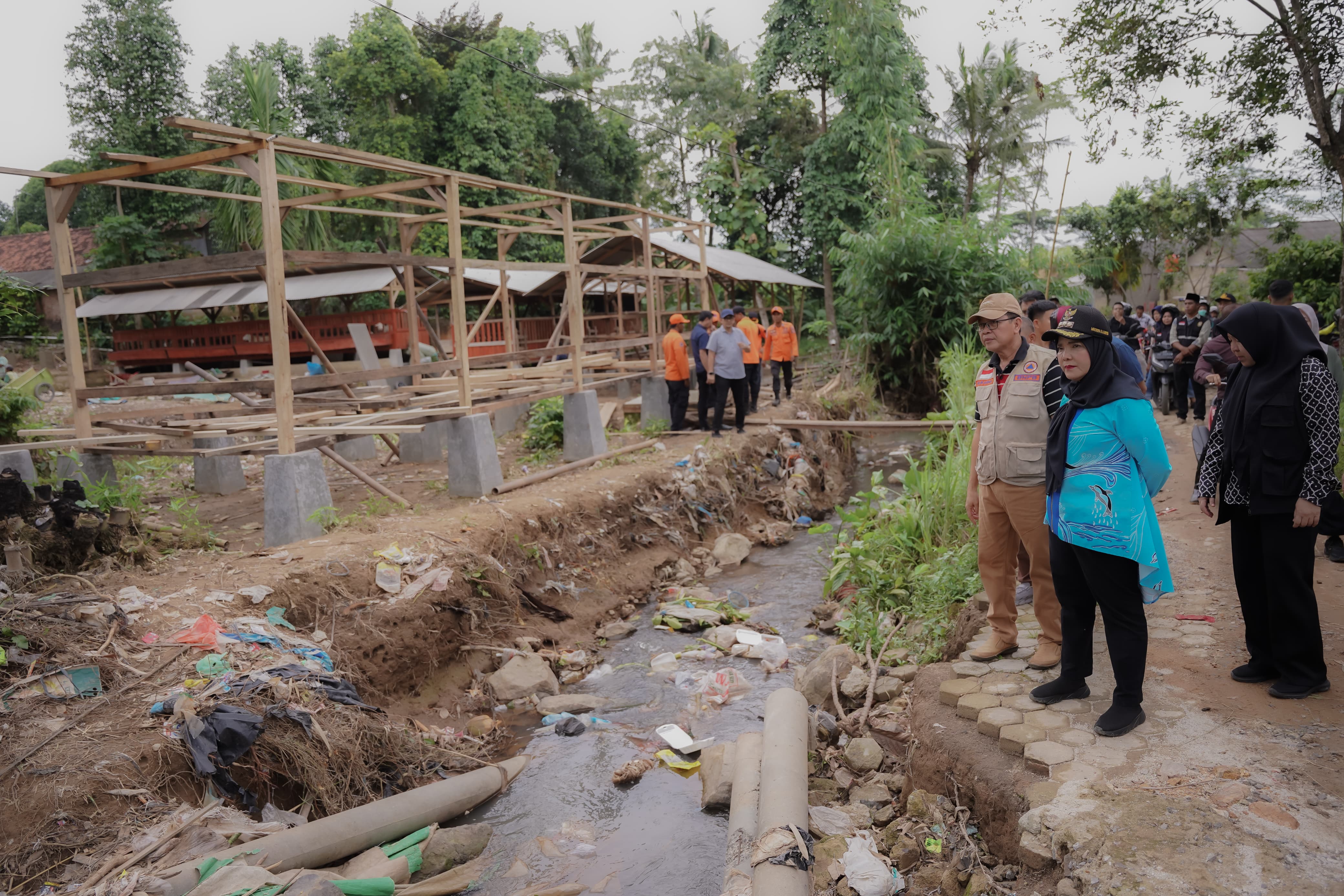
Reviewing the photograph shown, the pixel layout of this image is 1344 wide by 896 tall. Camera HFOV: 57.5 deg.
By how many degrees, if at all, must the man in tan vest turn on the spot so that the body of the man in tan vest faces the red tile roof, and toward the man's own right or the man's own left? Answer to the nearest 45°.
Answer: approximately 90° to the man's own right

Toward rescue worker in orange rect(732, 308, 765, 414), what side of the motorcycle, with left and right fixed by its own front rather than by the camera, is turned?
right

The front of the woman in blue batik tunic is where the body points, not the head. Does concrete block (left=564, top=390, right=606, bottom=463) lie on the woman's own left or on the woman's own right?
on the woman's own right

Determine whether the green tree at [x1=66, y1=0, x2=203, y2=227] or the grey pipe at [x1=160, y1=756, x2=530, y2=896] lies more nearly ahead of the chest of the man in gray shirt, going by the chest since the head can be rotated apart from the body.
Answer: the grey pipe

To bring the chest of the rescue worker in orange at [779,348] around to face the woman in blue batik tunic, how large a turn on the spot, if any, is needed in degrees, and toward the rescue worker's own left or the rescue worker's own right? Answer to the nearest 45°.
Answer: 0° — they already face them

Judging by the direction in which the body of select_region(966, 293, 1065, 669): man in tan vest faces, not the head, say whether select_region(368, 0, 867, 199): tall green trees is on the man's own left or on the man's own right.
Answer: on the man's own right

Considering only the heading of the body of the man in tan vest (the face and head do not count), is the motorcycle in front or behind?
behind

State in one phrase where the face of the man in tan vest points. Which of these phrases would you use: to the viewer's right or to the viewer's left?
to the viewer's left

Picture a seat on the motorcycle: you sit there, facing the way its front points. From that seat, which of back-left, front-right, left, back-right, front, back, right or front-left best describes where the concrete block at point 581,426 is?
front-right

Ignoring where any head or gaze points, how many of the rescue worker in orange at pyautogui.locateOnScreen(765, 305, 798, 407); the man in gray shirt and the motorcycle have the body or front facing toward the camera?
3

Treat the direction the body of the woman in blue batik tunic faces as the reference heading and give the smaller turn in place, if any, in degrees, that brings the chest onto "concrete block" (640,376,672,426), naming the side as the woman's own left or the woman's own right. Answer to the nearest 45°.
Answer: approximately 90° to the woman's own right

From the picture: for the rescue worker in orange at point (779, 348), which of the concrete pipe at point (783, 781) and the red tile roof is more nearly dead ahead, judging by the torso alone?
the concrete pipe
